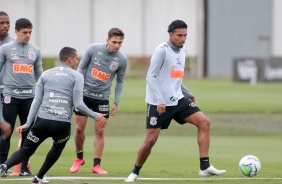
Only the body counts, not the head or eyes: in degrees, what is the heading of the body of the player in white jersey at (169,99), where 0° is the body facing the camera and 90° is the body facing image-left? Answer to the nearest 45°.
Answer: approximately 315°

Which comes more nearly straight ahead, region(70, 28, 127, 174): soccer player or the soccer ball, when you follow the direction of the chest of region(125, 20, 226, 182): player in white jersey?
the soccer ball

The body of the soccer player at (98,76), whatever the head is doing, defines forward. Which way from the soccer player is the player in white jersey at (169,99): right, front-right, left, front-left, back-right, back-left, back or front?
front-left

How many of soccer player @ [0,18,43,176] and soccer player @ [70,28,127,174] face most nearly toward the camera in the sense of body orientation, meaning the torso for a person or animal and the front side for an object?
2

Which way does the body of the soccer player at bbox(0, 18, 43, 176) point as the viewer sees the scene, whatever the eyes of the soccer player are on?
toward the camera

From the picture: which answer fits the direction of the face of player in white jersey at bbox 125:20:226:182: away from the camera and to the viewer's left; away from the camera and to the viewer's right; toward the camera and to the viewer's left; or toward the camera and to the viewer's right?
toward the camera and to the viewer's right

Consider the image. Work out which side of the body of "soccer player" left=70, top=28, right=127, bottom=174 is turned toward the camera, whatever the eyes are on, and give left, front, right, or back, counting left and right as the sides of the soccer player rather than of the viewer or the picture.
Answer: front

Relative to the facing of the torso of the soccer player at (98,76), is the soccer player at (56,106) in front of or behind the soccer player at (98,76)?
in front

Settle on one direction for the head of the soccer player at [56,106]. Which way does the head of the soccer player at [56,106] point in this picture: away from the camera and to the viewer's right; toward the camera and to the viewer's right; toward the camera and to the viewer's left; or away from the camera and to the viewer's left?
away from the camera and to the viewer's right

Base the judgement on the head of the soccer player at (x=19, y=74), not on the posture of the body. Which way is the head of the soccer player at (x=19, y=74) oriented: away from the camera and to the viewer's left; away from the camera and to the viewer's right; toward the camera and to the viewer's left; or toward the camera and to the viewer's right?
toward the camera and to the viewer's right
